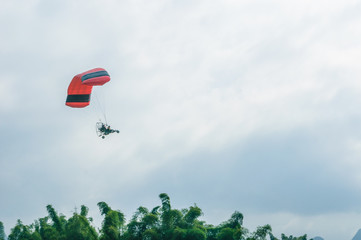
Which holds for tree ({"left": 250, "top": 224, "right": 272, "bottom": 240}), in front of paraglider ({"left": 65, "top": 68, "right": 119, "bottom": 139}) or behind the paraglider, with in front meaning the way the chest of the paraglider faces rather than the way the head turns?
in front

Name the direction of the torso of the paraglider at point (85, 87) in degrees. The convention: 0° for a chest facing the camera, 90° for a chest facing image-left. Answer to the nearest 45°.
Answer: approximately 270°
